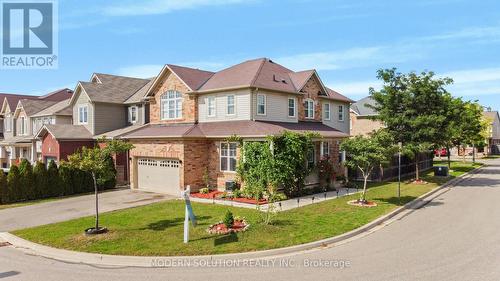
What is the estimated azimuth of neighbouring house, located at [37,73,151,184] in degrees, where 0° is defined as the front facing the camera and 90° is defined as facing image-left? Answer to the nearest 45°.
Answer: approximately 45°

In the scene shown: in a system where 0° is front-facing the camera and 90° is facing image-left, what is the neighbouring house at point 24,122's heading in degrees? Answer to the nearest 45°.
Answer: approximately 45°

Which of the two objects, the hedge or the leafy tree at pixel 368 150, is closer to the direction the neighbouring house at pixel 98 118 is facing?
the hedge

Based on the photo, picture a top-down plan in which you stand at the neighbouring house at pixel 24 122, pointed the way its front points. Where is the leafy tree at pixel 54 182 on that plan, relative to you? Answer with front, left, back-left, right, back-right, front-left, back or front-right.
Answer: front-left

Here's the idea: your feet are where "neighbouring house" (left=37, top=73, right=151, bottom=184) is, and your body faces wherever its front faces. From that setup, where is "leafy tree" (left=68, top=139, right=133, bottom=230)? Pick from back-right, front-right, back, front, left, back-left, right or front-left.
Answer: front-left

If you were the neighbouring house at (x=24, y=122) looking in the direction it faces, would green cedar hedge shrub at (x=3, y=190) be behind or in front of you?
in front

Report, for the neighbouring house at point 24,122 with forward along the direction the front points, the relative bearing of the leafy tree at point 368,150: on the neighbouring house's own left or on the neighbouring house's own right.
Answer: on the neighbouring house's own left

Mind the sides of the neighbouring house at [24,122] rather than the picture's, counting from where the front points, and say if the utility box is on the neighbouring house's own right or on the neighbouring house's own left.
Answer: on the neighbouring house's own left

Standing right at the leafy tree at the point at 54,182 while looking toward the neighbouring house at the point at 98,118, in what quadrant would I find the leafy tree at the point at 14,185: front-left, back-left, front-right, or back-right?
back-left

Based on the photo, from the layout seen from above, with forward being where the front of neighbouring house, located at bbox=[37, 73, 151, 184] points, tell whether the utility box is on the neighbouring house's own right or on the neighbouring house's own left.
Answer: on the neighbouring house's own left

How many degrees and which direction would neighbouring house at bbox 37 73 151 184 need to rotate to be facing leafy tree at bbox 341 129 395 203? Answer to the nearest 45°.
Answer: approximately 90° to its left

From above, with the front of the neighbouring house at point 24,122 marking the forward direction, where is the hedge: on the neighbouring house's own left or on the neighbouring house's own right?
on the neighbouring house's own left

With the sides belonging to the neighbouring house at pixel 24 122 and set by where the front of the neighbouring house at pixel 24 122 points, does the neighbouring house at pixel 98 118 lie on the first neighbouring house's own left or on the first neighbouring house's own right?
on the first neighbouring house's own left
